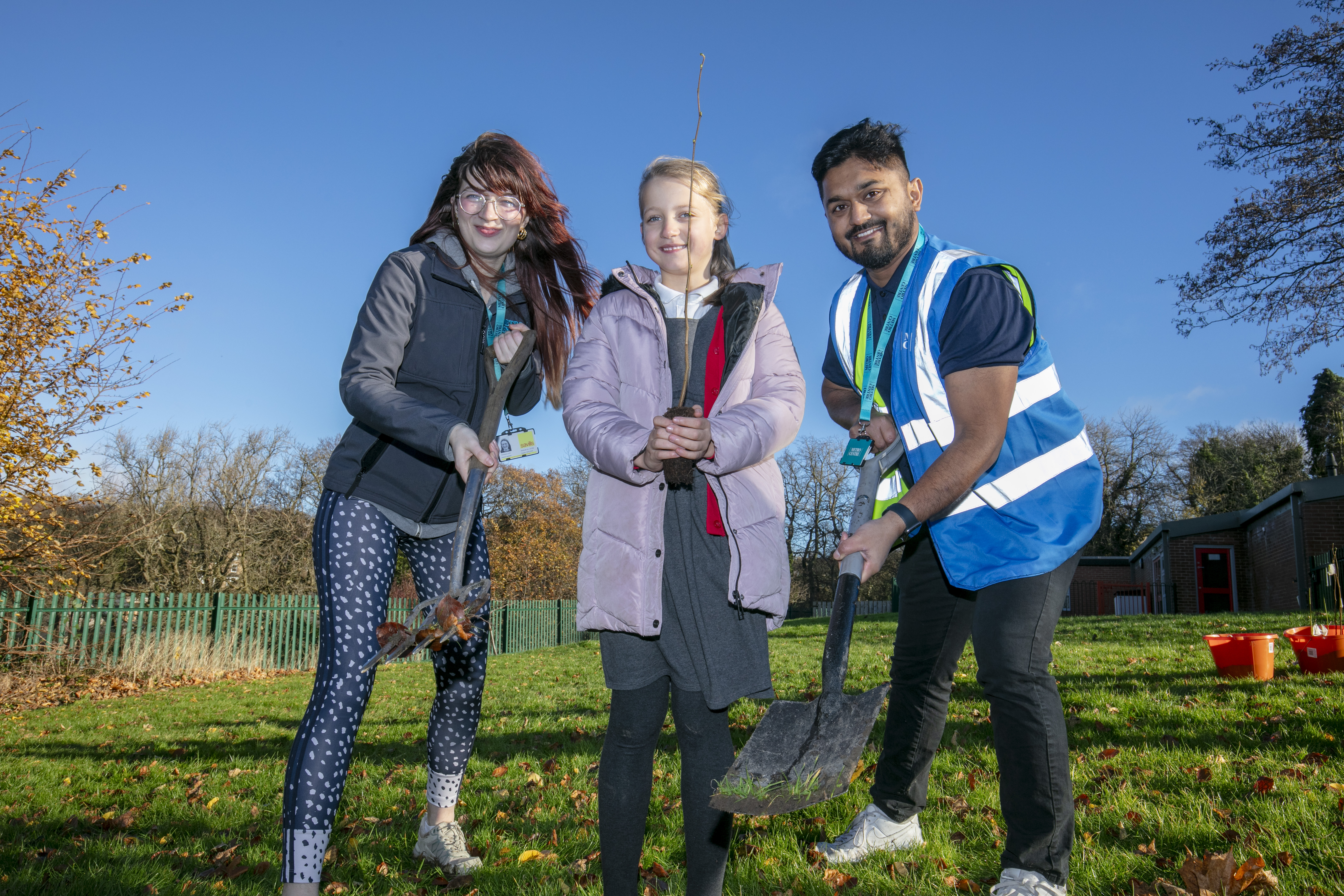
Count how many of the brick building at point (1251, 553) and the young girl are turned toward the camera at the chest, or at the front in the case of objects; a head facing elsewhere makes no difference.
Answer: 2

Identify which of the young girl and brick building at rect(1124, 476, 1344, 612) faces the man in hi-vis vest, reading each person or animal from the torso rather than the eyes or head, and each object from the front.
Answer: the brick building

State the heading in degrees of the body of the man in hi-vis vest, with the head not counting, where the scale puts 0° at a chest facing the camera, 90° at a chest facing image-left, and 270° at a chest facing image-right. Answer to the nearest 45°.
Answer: approximately 45°

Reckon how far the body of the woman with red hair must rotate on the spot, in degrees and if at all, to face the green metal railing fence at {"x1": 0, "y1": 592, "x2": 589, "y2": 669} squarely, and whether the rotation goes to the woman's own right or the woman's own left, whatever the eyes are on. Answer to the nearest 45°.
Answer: approximately 135° to the woman's own left

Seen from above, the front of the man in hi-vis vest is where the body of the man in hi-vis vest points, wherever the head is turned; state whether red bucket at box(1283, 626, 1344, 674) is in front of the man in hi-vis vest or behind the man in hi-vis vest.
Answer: behind

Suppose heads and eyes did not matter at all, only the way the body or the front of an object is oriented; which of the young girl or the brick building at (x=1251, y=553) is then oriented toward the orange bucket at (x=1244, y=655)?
the brick building

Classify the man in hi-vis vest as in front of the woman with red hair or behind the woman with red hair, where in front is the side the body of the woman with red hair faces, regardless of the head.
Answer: in front

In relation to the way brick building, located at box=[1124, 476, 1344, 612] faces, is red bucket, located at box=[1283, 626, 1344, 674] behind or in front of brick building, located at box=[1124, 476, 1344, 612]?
in front

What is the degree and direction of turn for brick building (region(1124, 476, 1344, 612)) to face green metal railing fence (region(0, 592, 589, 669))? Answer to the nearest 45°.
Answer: approximately 45° to its right

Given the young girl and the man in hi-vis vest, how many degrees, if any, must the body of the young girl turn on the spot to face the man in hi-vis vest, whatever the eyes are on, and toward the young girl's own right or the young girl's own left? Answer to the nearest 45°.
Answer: approximately 90° to the young girl's own left

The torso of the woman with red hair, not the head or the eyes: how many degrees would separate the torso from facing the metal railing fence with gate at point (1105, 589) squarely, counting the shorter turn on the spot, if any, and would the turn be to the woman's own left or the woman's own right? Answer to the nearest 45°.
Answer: approximately 90° to the woman's own left

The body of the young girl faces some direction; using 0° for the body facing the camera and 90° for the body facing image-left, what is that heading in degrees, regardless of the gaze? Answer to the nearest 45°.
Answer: approximately 0°
